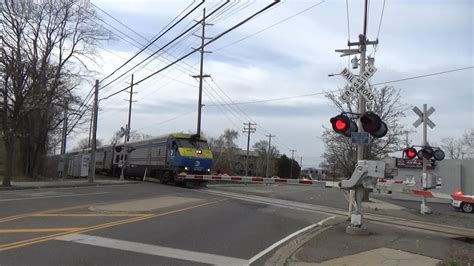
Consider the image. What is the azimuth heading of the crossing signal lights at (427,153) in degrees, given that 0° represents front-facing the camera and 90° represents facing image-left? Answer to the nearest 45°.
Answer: approximately 0°

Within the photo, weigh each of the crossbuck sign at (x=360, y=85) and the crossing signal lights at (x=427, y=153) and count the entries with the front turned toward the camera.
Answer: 2

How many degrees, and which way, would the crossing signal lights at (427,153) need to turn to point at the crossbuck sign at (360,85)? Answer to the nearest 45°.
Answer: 0° — it already faces it

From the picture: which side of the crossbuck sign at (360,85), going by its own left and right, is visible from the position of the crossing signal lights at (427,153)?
back

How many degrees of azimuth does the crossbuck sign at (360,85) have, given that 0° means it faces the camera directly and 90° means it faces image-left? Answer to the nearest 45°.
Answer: approximately 0°
